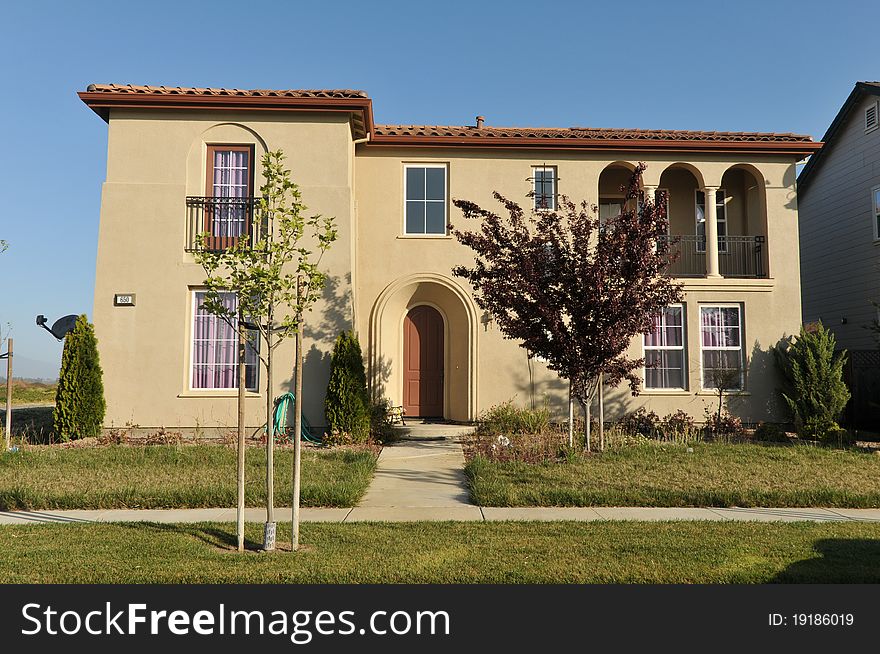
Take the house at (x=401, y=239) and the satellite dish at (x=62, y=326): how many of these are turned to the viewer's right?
0

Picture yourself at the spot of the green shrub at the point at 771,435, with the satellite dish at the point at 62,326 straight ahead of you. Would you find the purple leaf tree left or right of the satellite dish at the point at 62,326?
left

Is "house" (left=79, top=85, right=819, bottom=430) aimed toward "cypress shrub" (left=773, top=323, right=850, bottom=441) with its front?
no

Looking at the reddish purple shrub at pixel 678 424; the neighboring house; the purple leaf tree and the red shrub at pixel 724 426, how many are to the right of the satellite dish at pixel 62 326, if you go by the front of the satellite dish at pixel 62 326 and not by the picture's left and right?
0

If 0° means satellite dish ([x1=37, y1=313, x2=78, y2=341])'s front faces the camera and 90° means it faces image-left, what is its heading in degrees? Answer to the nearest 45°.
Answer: approximately 45°

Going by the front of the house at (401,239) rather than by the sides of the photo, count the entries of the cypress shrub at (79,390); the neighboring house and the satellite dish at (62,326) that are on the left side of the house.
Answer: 1

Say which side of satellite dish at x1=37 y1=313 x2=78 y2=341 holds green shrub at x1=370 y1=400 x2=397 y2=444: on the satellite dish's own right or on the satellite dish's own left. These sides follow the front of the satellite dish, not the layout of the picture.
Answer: on the satellite dish's own left

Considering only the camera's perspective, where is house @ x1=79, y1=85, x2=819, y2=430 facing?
facing the viewer

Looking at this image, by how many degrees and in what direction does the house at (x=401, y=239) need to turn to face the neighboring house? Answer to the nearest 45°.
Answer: approximately 90° to its left

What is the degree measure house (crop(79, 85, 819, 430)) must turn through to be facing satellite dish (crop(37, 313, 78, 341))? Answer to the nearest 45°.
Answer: approximately 90° to its right

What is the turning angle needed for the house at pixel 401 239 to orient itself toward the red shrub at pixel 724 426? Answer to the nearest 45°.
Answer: approximately 90° to its left

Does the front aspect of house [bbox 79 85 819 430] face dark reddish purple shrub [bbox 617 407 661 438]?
no
